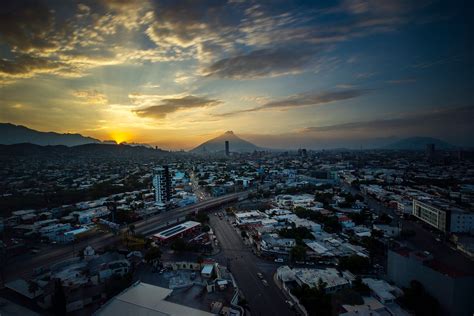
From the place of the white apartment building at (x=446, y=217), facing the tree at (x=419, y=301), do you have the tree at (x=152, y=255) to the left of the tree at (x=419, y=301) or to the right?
right

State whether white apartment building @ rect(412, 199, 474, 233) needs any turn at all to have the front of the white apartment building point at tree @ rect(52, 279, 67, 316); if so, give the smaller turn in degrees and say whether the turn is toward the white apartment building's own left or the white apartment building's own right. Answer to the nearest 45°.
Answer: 0° — it already faces it

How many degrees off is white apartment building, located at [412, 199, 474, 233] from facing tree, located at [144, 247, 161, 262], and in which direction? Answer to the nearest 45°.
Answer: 0° — it already faces it

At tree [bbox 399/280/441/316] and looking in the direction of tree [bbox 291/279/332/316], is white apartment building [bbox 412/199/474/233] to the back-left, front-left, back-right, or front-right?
back-right

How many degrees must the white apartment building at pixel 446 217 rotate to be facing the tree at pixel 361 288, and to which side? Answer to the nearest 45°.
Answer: approximately 45° to its left

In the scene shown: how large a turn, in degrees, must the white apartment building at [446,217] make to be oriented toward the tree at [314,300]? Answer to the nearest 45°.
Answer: approximately 45° to its left

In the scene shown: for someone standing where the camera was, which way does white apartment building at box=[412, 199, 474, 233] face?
facing the viewer and to the left of the viewer

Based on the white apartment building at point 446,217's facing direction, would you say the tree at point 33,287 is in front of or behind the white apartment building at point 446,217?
in front

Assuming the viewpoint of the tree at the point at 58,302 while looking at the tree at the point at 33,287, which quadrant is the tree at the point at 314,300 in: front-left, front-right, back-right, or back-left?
back-right

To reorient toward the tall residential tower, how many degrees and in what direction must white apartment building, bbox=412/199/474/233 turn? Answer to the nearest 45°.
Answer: approximately 45° to its right

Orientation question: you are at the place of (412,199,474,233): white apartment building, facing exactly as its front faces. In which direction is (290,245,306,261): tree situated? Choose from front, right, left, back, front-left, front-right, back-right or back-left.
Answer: front
